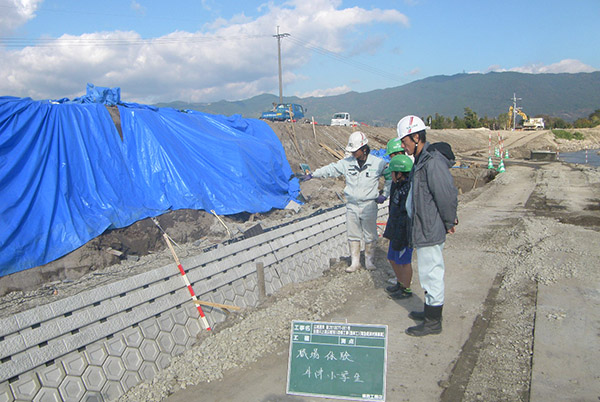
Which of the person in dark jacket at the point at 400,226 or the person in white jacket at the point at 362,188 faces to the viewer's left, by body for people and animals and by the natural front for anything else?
the person in dark jacket

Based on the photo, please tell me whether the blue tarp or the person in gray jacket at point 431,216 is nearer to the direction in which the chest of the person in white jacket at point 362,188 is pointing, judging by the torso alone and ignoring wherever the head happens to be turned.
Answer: the person in gray jacket

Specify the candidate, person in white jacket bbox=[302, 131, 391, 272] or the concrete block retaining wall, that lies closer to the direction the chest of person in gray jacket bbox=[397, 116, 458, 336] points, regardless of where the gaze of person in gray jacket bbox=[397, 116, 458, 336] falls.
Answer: the concrete block retaining wall

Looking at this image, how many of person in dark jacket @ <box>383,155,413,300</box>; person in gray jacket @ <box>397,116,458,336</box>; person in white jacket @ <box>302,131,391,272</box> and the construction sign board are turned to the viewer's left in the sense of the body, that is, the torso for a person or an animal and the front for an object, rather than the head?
2

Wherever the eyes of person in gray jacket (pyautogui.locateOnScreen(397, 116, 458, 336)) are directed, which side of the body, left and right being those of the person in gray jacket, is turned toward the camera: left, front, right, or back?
left

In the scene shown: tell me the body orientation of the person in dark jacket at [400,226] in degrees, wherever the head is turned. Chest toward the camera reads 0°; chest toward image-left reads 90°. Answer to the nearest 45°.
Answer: approximately 90°

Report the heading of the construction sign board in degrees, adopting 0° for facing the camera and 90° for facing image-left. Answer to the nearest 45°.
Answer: approximately 0°

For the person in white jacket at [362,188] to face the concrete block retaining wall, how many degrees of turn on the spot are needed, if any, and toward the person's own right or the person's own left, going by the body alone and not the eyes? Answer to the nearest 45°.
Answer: approximately 45° to the person's own right

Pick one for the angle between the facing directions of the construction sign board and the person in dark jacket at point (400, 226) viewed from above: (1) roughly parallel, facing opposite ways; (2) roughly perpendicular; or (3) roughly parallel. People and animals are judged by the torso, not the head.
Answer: roughly perpendicular
